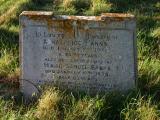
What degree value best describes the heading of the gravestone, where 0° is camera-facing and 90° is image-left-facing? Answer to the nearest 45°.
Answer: approximately 0°
